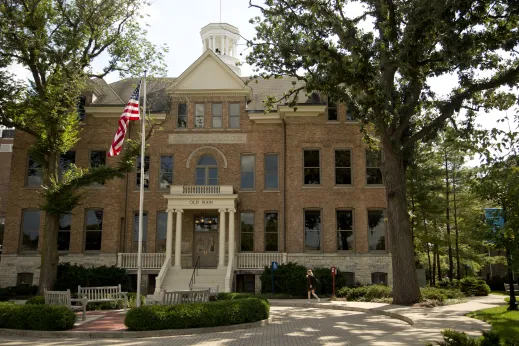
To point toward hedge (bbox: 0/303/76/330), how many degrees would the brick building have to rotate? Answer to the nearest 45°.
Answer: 0° — it already faces it

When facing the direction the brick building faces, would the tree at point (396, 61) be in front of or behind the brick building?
in front

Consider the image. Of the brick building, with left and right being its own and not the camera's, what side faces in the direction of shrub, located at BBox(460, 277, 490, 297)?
left

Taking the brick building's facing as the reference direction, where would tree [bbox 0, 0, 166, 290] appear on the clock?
The tree is roughly at 2 o'clock from the brick building.

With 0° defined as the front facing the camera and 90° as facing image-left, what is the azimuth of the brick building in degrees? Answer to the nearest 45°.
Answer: approximately 0°

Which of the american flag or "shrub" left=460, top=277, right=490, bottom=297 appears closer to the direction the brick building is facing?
the american flag
